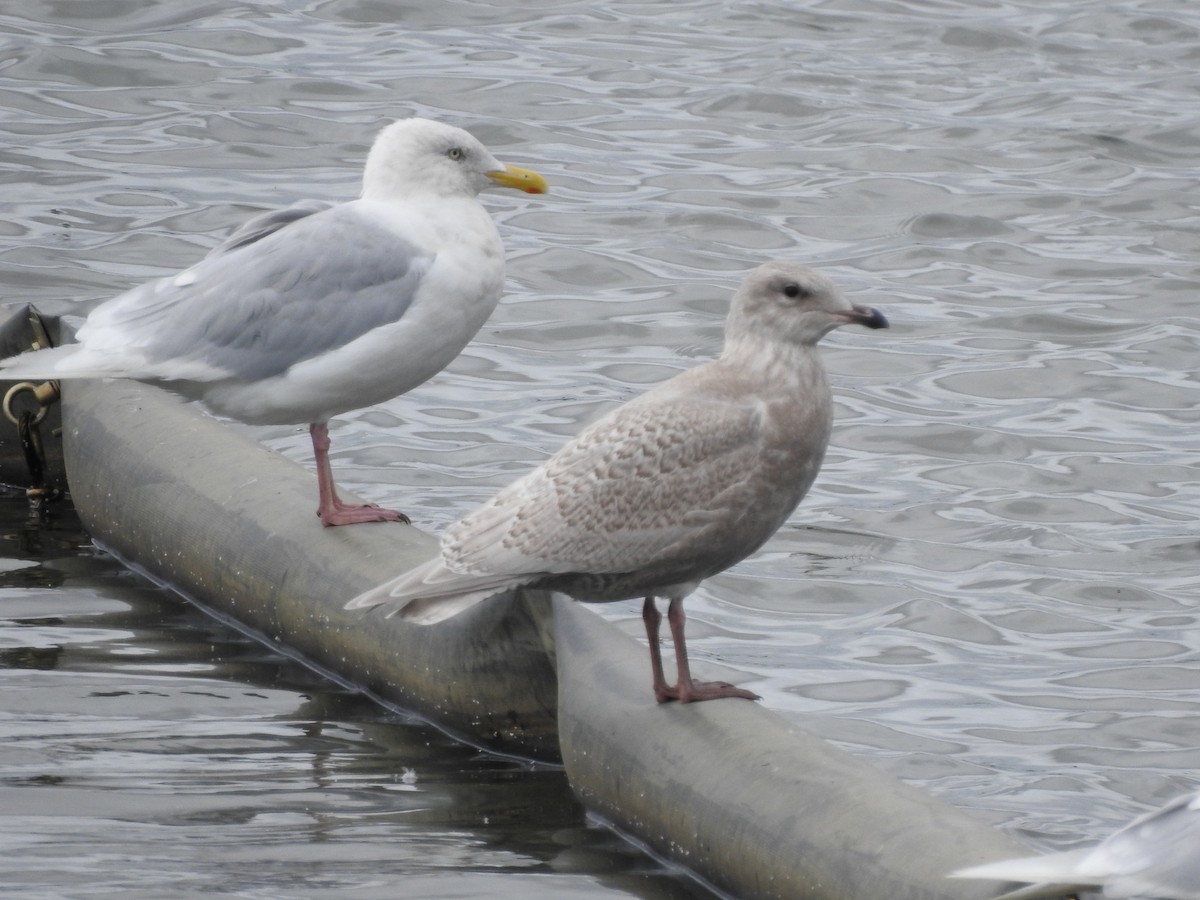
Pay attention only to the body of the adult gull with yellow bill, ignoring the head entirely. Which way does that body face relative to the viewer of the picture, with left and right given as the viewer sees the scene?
facing to the right of the viewer

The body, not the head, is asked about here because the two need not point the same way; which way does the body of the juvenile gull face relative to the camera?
to the viewer's right

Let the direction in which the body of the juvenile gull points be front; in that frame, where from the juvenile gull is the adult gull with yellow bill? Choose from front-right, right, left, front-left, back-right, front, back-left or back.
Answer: back-left

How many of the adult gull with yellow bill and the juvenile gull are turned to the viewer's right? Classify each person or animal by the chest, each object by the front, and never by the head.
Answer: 2

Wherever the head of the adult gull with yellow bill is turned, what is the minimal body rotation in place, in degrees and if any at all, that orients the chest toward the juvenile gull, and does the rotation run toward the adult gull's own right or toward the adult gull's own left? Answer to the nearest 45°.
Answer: approximately 45° to the adult gull's own right
